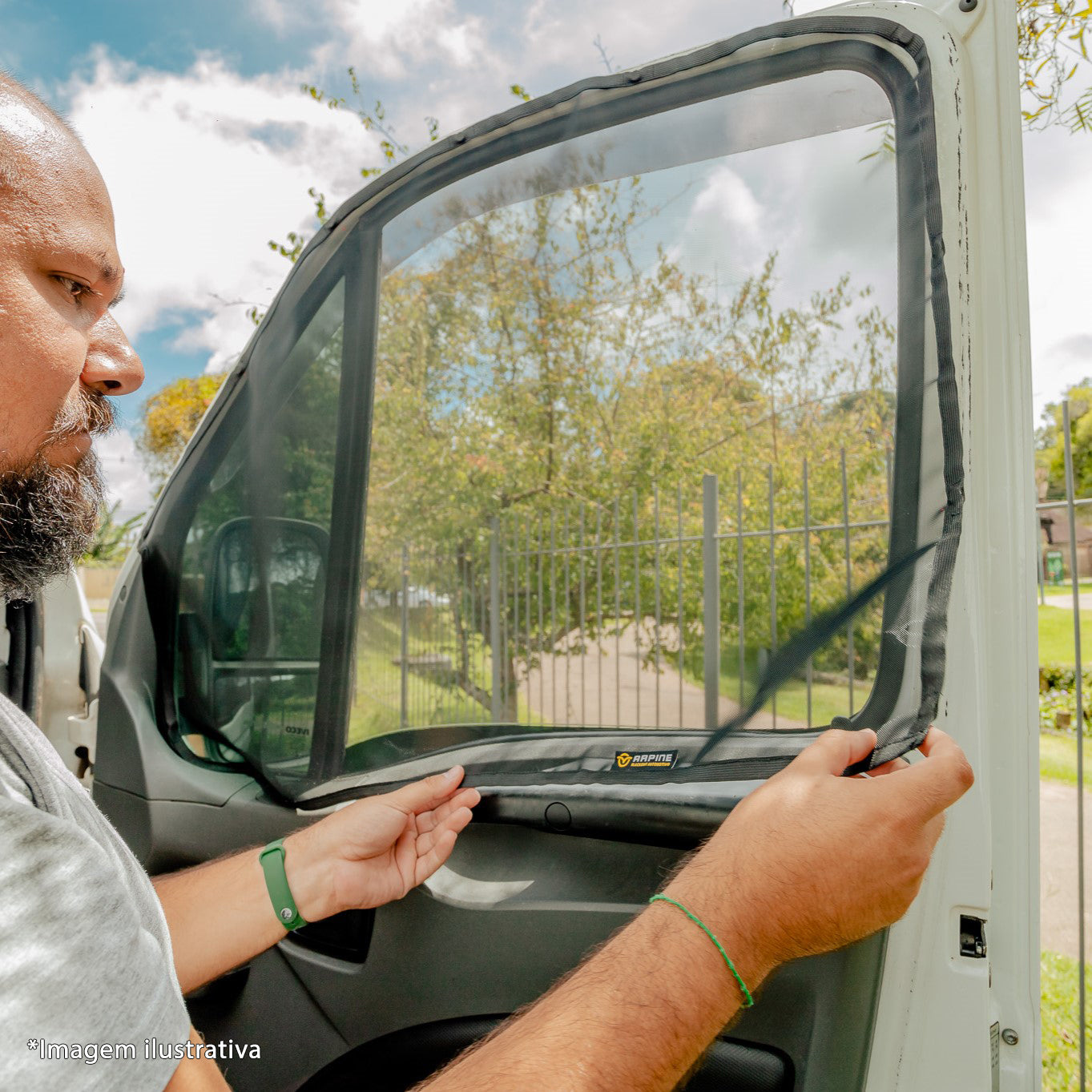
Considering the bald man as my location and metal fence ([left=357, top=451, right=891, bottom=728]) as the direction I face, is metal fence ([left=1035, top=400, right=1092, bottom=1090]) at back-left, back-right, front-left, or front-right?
front-right

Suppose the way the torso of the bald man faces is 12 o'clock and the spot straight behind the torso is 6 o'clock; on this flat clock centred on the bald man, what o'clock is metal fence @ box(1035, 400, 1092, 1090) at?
The metal fence is roughly at 11 o'clock from the bald man.

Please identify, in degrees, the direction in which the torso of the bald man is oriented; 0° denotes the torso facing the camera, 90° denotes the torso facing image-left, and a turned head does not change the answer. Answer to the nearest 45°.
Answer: approximately 270°

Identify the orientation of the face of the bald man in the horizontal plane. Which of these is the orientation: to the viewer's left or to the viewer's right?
to the viewer's right

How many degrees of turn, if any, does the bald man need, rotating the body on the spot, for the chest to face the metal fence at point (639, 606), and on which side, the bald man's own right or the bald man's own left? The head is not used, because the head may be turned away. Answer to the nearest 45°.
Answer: approximately 45° to the bald man's own left
